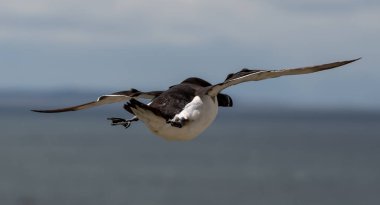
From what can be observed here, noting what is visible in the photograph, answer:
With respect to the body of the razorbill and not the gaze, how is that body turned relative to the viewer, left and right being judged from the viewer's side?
facing away from the viewer and to the right of the viewer
